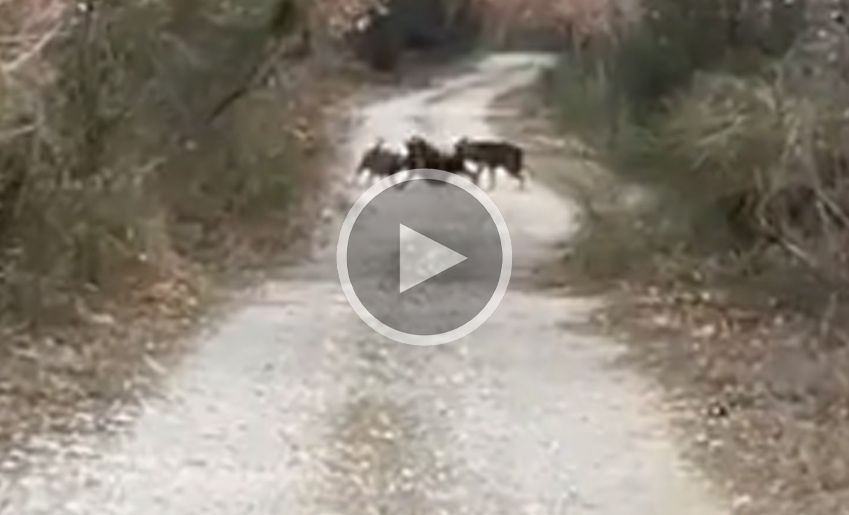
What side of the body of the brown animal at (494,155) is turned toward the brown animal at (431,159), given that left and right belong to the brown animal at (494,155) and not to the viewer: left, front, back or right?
front

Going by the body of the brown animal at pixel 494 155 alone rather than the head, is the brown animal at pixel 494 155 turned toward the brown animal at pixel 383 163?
yes

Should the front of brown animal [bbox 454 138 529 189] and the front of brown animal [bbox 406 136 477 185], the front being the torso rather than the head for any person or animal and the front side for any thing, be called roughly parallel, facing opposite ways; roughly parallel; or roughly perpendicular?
roughly parallel

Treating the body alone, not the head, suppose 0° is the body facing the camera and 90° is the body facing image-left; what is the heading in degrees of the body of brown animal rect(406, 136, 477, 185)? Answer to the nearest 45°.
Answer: approximately 90°

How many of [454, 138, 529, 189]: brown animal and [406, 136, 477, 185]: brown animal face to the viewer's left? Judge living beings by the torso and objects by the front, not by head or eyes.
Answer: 2

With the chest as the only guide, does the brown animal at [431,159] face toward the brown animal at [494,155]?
no

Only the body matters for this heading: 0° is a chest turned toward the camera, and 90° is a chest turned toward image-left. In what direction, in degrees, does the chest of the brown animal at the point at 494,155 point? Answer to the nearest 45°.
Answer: approximately 90°

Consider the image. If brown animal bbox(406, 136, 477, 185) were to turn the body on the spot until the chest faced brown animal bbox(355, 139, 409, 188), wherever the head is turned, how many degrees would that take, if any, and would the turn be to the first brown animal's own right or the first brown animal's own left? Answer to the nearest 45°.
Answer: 0° — it already faces it
